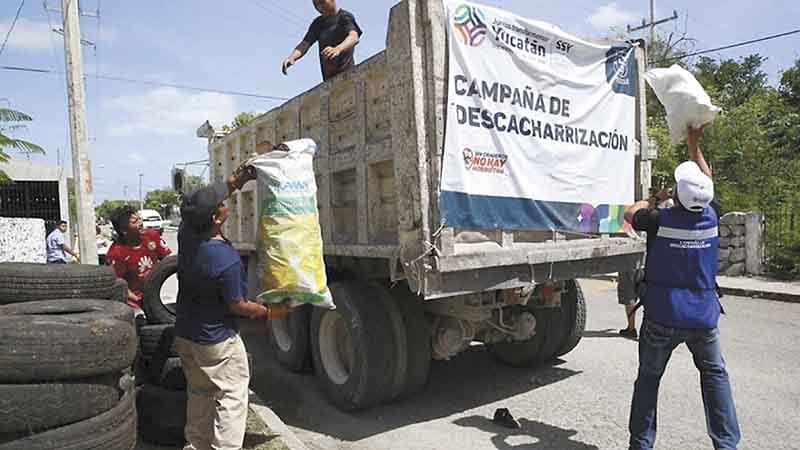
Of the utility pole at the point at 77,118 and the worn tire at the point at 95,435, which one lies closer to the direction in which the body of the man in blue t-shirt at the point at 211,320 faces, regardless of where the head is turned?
the utility pole

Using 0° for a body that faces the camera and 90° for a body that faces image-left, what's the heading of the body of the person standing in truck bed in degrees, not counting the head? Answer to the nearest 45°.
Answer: approximately 45°

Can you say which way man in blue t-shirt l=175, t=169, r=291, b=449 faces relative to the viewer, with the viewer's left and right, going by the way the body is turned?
facing away from the viewer and to the right of the viewer

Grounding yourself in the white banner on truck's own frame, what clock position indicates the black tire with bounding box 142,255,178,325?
The black tire is roughly at 4 o'clock from the white banner on truck.

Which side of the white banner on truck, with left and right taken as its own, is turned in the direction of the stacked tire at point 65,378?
right

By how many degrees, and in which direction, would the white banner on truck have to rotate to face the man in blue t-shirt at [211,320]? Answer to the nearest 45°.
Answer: approximately 90° to its right

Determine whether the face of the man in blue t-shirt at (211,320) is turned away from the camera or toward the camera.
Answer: away from the camera

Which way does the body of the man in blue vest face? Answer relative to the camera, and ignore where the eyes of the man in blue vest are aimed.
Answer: away from the camera

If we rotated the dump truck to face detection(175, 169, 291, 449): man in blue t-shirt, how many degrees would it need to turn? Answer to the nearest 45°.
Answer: approximately 90° to its left

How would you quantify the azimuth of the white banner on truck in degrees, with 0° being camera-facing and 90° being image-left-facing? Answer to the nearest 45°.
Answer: approximately 315°

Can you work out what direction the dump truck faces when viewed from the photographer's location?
facing away from the viewer and to the left of the viewer
